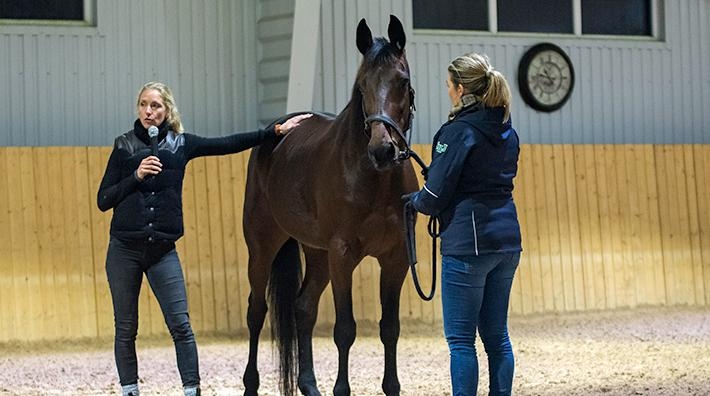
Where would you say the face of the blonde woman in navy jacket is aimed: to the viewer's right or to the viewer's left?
to the viewer's left

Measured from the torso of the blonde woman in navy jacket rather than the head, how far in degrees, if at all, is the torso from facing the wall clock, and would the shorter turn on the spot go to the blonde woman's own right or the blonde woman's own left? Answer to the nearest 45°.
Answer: approximately 45° to the blonde woman's own right

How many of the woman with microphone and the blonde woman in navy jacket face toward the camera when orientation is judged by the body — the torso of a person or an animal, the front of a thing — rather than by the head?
1

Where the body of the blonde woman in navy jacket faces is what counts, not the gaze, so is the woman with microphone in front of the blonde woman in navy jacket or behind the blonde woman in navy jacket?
in front

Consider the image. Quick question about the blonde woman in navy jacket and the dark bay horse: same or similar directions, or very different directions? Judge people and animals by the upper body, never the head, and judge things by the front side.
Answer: very different directions

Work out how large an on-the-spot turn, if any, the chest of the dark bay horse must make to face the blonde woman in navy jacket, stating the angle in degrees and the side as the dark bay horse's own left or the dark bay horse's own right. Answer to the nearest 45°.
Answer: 0° — it already faces them

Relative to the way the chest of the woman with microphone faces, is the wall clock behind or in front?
behind

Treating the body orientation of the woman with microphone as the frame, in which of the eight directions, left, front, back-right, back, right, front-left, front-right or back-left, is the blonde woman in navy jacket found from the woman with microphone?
front-left

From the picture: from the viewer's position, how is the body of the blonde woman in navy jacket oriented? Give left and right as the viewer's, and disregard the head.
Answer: facing away from the viewer and to the left of the viewer

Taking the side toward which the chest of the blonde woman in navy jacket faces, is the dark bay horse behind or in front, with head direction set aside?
in front
